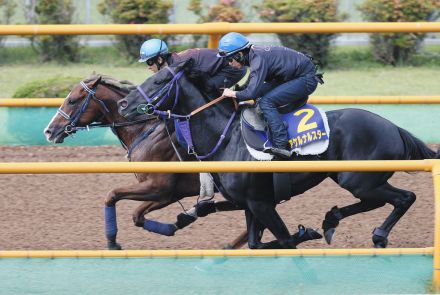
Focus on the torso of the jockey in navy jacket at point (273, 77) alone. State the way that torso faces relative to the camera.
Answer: to the viewer's left

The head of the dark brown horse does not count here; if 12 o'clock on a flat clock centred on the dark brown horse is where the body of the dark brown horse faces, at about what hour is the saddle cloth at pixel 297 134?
The saddle cloth is roughly at 7 o'clock from the dark brown horse.

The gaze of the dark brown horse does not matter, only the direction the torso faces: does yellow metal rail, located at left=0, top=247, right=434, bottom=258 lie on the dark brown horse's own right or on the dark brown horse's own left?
on the dark brown horse's own left

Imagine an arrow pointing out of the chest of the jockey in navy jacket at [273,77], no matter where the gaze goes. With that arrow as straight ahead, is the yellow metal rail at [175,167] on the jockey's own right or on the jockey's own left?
on the jockey's own left

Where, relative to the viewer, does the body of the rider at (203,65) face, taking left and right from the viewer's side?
facing to the left of the viewer

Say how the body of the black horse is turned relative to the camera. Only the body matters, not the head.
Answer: to the viewer's left

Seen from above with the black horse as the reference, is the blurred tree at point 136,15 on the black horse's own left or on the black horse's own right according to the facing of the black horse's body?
on the black horse's own right

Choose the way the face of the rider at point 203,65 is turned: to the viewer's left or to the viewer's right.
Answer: to the viewer's left

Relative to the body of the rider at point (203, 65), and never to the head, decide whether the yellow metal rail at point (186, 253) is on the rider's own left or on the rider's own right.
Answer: on the rider's own left

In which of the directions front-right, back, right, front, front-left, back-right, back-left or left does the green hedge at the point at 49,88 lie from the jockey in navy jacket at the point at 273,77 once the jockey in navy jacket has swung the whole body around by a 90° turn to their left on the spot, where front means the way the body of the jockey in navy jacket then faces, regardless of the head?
back-right

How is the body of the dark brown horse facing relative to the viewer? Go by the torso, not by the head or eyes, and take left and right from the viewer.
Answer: facing to the left of the viewer

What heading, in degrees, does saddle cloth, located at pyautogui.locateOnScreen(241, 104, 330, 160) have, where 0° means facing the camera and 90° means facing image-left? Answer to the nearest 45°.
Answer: approximately 90°

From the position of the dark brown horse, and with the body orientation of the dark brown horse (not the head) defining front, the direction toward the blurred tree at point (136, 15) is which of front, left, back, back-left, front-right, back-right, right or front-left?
right

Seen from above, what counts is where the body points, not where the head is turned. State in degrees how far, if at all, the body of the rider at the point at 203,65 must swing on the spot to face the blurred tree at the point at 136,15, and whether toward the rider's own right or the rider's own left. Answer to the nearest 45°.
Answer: approximately 90° to the rider's own right
